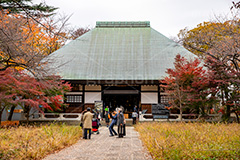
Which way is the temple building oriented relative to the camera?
toward the camera

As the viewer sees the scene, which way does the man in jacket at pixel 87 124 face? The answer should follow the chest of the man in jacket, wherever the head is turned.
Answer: away from the camera

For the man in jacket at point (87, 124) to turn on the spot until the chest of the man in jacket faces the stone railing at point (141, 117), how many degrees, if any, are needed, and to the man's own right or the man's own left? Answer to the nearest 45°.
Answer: approximately 45° to the man's own right

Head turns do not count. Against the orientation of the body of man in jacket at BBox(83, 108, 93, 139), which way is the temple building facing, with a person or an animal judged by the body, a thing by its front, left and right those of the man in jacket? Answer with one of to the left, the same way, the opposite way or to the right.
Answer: the opposite way

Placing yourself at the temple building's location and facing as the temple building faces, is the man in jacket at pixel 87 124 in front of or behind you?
in front

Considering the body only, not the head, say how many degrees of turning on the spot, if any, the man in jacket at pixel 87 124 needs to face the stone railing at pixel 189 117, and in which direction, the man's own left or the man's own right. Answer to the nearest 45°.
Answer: approximately 45° to the man's own right
